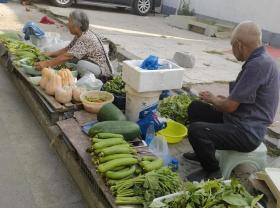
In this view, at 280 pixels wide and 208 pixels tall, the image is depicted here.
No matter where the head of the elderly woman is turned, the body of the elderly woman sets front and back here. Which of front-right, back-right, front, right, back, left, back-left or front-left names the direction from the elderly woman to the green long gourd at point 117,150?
left

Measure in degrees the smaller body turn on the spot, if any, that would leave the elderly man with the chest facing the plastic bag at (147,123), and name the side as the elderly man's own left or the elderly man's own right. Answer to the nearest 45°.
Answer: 0° — they already face it

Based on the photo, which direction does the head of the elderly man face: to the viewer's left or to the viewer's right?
to the viewer's left

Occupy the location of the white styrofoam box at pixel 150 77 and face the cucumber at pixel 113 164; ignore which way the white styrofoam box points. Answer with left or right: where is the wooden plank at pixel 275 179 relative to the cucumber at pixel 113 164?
left

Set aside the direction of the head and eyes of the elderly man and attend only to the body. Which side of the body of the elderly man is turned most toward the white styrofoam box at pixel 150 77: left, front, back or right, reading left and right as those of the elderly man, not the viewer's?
front

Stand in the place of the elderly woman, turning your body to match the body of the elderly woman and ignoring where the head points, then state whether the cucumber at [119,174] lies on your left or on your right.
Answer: on your left

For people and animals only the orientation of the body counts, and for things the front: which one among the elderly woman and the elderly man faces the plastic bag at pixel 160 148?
the elderly man

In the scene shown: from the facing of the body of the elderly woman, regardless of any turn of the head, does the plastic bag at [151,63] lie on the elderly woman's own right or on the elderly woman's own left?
on the elderly woman's own left

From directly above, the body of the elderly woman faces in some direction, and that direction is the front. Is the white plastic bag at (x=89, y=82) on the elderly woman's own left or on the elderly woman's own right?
on the elderly woman's own left

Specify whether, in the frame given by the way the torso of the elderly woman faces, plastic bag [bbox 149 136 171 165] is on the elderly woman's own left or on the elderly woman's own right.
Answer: on the elderly woman's own left

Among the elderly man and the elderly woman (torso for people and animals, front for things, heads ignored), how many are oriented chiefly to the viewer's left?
2

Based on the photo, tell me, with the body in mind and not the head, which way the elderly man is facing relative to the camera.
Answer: to the viewer's left

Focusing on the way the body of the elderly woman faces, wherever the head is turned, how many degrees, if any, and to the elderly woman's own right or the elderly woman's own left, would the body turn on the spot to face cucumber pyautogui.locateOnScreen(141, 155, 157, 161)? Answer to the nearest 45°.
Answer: approximately 90° to the elderly woman's own left

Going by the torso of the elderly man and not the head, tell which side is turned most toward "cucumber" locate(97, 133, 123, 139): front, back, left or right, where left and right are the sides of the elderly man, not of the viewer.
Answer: front

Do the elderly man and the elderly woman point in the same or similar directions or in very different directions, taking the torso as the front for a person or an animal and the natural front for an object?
same or similar directions
